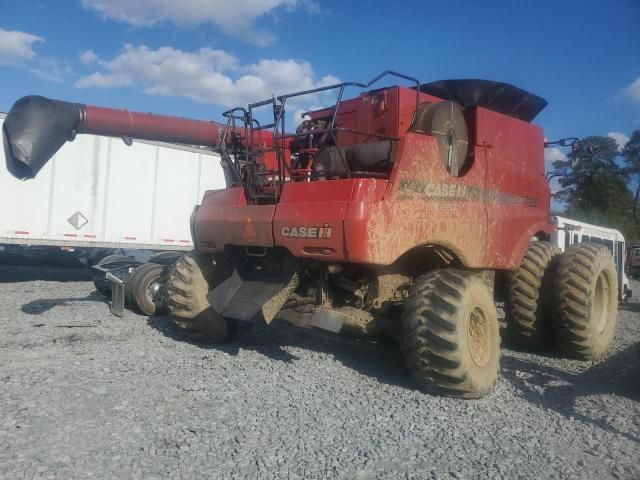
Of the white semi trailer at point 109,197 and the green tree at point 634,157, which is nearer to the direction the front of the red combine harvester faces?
the green tree

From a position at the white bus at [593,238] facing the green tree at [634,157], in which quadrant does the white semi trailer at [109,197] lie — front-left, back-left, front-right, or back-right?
back-left

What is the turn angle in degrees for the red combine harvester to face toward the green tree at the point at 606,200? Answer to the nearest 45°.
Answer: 0° — it already faces it

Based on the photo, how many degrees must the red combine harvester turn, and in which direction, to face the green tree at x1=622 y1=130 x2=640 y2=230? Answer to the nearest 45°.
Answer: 0° — it already faces it

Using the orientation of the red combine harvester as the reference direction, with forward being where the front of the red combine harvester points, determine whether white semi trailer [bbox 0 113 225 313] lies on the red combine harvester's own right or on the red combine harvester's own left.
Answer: on the red combine harvester's own left

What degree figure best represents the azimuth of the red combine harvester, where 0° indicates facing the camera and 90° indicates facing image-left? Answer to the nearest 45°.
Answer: approximately 225°

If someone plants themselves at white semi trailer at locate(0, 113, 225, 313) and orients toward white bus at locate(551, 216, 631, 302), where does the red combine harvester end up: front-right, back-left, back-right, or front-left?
front-right
